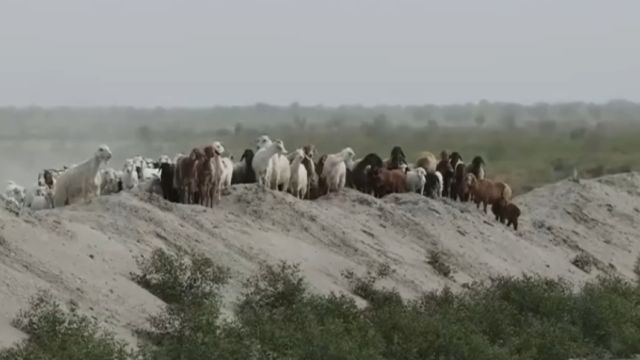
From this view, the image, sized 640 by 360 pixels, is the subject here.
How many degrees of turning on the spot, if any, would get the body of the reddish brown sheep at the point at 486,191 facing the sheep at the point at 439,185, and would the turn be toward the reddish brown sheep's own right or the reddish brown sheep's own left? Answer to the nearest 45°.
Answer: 0° — it already faces it

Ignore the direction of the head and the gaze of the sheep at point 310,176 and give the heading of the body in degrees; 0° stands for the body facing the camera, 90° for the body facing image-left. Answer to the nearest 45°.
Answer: approximately 0°

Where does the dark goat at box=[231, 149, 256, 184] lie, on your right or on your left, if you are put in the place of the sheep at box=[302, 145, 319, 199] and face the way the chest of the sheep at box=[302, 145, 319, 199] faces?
on your right

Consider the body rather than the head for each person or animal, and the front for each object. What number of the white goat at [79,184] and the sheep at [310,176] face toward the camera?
1

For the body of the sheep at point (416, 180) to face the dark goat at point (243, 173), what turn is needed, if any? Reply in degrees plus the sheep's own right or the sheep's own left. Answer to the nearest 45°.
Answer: approximately 90° to the sheep's own right

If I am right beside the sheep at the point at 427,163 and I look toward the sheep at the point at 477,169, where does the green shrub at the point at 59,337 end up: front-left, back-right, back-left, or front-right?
back-right

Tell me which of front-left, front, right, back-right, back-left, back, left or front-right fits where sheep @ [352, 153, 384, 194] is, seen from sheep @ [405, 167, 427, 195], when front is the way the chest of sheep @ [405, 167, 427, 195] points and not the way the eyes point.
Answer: back-right

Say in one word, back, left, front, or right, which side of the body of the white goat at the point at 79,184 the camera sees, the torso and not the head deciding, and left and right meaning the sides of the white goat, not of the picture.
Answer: right

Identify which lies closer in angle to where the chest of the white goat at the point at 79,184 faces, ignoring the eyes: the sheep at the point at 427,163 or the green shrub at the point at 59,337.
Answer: the sheep

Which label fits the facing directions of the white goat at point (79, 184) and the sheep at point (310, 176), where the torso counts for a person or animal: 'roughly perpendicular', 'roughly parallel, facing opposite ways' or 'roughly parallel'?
roughly perpendicular
